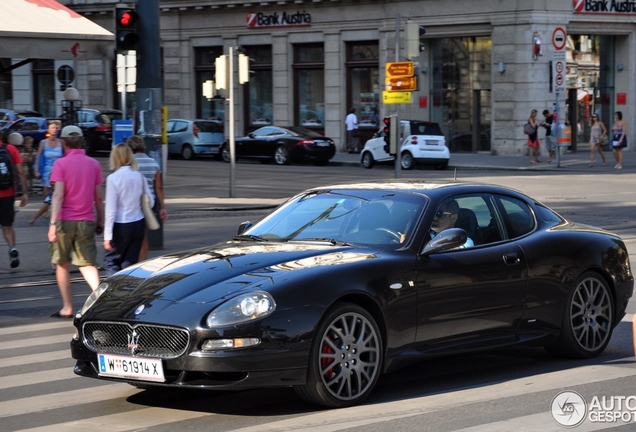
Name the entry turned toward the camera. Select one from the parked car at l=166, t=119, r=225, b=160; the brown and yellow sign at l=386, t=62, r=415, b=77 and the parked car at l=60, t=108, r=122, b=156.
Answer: the brown and yellow sign

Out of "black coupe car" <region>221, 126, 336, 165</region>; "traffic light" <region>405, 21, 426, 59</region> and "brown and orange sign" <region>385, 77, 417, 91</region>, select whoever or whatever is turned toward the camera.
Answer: the brown and orange sign

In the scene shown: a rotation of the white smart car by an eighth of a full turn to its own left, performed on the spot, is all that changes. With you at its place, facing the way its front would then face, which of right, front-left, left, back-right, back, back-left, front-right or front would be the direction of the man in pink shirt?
left

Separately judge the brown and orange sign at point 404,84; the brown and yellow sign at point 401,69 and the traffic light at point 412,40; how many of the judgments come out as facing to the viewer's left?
0

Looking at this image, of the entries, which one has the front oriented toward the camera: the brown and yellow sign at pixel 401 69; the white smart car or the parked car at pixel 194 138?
the brown and yellow sign

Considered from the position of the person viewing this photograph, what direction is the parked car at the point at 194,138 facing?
facing away from the viewer and to the left of the viewer

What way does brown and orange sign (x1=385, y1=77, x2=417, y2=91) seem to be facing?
toward the camera

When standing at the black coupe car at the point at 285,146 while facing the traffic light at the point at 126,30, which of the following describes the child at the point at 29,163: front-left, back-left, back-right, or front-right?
front-right

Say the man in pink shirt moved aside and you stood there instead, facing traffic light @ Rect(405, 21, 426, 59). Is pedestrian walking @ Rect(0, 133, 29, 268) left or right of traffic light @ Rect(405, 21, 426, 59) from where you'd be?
left
